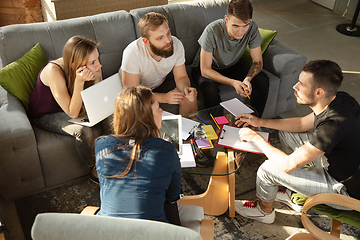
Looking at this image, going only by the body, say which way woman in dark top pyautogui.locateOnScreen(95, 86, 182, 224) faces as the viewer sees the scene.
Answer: away from the camera

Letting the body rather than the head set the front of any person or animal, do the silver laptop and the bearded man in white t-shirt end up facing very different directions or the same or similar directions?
very different directions

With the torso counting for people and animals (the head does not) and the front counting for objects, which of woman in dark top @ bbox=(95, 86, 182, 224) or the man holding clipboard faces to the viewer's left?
the man holding clipboard

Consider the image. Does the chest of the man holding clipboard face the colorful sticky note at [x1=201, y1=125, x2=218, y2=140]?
yes

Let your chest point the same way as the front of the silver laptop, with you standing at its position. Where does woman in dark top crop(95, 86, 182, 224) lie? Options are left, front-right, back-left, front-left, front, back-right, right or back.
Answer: back-left

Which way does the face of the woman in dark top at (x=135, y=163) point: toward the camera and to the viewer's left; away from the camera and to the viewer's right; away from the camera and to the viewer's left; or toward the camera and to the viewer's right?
away from the camera and to the viewer's right

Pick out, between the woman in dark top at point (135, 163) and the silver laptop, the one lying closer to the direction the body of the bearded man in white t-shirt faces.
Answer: the woman in dark top

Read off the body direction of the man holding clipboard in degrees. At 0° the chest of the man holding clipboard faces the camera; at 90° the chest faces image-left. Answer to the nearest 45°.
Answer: approximately 90°

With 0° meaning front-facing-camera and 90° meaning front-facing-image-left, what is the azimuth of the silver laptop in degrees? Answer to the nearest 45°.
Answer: approximately 135°
